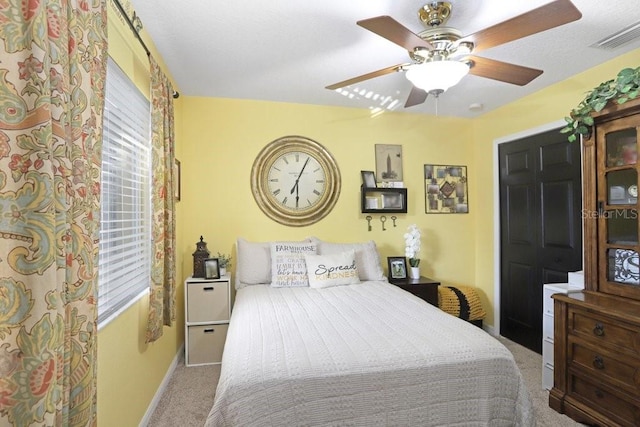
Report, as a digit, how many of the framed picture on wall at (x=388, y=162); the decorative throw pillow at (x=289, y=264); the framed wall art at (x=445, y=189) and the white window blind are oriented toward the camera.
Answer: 3

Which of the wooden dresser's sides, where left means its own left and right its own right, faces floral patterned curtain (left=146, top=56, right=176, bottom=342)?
front

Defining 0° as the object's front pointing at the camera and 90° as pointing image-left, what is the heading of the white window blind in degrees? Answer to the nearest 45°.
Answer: approximately 270°

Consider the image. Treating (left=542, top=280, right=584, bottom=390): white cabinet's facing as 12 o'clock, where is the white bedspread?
The white bedspread is roughly at 11 o'clock from the white cabinet.

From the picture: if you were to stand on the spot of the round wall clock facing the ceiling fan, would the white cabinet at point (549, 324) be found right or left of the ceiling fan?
left

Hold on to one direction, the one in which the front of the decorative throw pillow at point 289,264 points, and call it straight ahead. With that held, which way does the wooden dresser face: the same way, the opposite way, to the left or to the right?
to the right

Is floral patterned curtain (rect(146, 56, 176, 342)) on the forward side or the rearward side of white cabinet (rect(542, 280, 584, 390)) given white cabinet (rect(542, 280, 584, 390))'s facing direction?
on the forward side

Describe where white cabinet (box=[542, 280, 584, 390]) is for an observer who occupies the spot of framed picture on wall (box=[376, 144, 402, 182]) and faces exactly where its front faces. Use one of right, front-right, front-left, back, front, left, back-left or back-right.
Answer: front-left

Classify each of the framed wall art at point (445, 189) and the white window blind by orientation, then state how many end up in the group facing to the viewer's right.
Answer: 1

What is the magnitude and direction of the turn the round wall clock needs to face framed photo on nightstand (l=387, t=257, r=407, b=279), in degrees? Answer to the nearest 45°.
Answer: approximately 90° to its left

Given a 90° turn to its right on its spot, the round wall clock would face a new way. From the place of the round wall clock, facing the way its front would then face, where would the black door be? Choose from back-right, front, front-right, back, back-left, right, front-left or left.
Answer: back

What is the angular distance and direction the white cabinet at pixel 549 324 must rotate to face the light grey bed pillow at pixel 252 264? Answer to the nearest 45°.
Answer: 0° — it already faces it

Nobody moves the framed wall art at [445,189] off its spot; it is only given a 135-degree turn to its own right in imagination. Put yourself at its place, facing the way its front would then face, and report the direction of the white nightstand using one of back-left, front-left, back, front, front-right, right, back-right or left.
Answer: left
